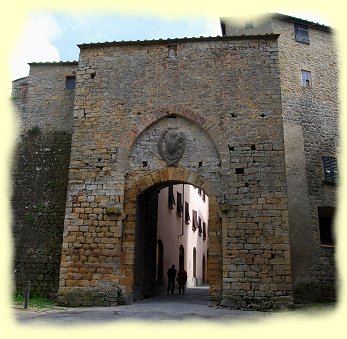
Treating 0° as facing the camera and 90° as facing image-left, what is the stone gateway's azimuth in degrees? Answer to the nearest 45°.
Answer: approximately 0°

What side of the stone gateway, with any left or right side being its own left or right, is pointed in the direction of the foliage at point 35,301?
right

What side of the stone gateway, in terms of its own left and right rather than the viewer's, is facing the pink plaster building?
back
